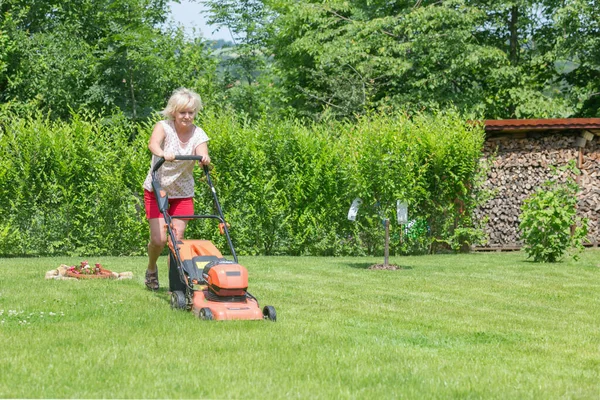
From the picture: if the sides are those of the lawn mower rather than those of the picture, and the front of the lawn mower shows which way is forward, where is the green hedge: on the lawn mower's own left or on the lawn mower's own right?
on the lawn mower's own left

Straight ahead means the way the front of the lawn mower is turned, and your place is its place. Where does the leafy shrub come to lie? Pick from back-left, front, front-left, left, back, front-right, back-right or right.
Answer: left

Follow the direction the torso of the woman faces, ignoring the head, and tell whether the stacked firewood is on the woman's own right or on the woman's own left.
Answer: on the woman's own left

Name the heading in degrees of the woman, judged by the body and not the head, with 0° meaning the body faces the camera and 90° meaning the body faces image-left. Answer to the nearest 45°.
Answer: approximately 315°

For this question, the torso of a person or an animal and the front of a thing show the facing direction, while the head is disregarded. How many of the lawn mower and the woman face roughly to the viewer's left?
0
